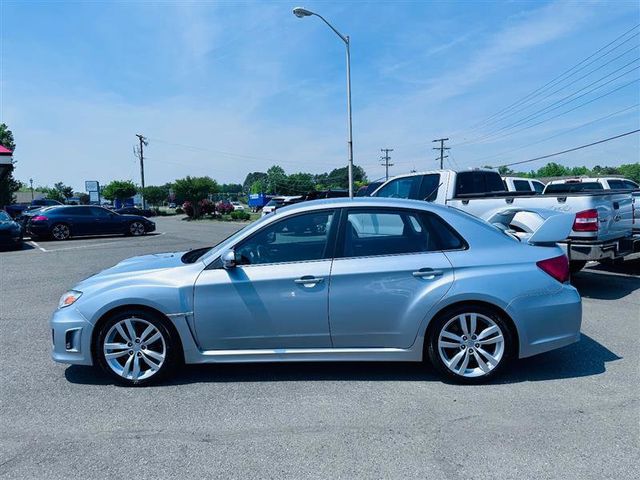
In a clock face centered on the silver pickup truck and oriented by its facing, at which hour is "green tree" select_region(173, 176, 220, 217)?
The green tree is roughly at 12 o'clock from the silver pickup truck.

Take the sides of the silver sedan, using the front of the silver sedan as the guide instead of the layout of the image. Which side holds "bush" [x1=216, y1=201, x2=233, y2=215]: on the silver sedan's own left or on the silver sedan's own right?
on the silver sedan's own right

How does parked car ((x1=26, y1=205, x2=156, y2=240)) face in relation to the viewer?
to the viewer's right

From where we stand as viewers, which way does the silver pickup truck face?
facing away from the viewer and to the left of the viewer

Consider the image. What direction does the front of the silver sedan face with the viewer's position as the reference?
facing to the left of the viewer

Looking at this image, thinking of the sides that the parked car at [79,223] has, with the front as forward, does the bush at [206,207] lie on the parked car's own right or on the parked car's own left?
on the parked car's own left

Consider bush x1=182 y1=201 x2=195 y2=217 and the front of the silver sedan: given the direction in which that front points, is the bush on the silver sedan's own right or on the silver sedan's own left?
on the silver sedan's own right

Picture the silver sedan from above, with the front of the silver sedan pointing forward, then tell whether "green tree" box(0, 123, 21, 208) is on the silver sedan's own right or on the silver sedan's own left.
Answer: on the silver sedan's own right

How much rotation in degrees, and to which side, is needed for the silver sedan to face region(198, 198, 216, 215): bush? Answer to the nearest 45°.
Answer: approximately 90° to its right

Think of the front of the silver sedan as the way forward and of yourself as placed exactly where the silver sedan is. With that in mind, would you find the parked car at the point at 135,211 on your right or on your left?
on your right

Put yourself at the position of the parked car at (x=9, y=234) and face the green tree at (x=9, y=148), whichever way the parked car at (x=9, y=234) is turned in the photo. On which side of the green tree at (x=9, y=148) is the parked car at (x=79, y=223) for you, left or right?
right
